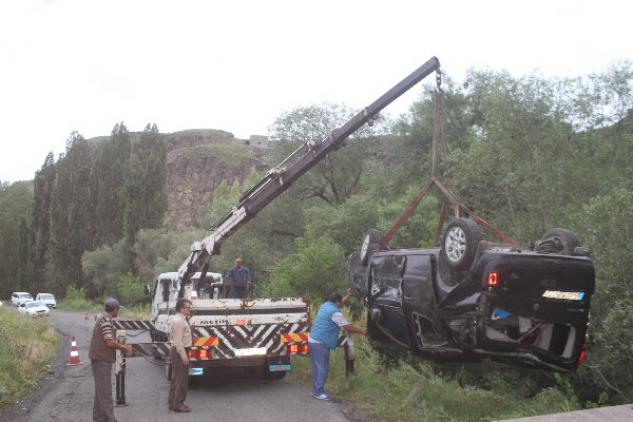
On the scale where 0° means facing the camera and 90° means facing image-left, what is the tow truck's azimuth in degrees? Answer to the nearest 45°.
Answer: approximately 180°

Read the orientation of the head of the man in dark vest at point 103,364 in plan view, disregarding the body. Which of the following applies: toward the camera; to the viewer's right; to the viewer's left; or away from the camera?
to the viewer's right

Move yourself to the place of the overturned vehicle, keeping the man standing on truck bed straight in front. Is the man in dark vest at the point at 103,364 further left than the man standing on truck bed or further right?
left

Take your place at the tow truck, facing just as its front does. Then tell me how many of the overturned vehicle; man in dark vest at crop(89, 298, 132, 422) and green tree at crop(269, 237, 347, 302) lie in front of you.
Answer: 1

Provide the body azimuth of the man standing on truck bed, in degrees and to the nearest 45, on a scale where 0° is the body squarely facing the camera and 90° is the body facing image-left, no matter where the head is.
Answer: approximately 0°

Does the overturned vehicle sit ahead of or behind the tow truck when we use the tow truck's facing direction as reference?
behind

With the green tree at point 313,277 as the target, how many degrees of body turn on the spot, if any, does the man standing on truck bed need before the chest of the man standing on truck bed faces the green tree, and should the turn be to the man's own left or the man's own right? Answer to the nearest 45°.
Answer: approximately 135° to the man's own left

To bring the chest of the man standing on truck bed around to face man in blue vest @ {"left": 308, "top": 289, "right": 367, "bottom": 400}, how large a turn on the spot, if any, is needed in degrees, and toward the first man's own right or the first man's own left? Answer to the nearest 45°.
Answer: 0° — they already face them

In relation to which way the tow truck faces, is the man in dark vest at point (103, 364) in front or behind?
behind
